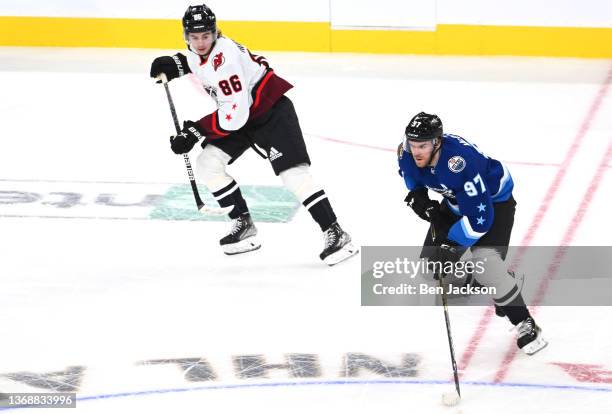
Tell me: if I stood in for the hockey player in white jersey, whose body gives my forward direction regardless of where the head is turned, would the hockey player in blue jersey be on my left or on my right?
on my left

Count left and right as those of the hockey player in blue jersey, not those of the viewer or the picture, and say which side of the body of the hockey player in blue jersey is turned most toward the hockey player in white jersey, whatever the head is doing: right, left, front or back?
right

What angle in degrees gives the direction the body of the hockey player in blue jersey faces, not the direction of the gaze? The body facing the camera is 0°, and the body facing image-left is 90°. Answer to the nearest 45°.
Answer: approximately 45°

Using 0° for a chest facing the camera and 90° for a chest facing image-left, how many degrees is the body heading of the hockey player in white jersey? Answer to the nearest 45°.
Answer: approximately 45°
